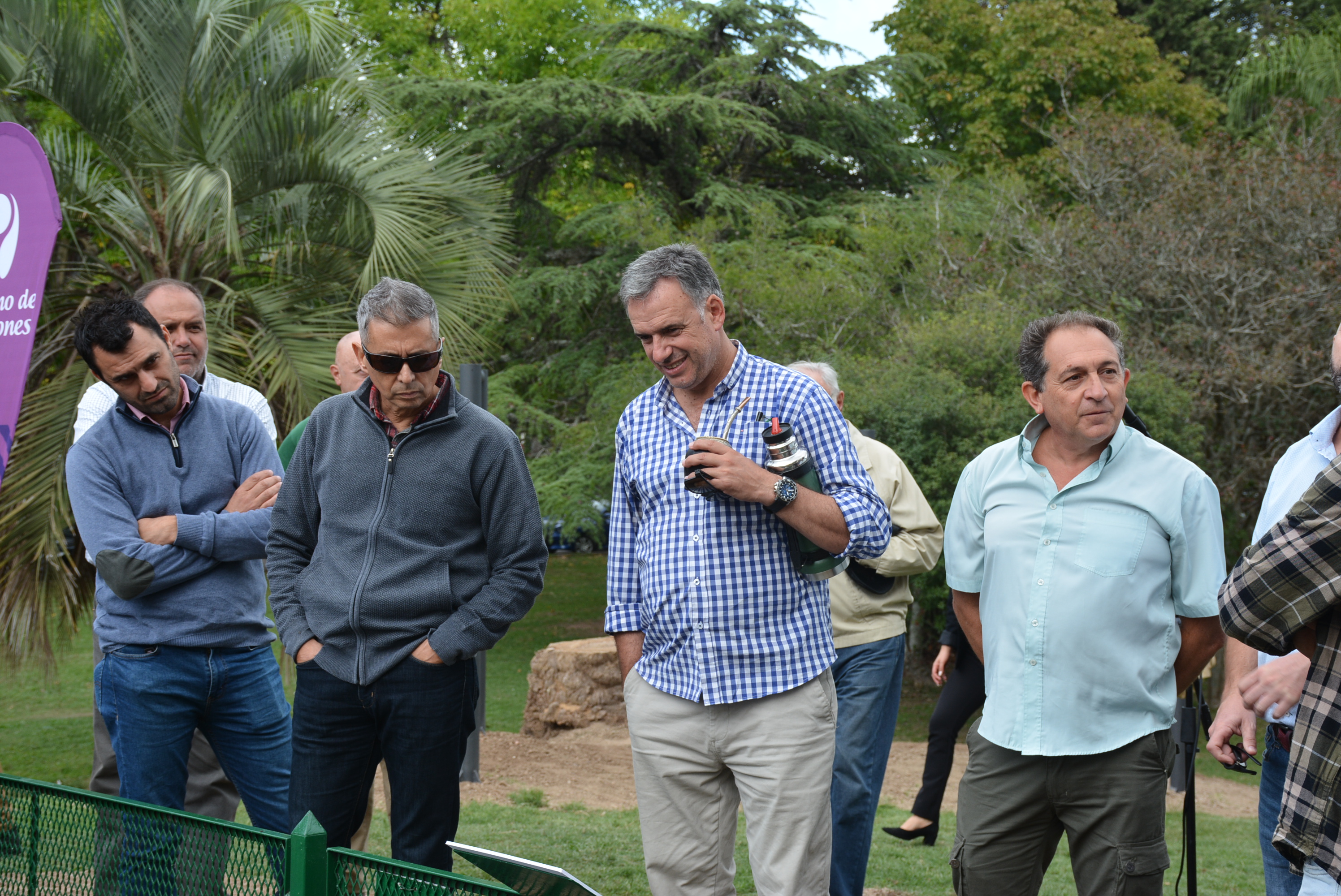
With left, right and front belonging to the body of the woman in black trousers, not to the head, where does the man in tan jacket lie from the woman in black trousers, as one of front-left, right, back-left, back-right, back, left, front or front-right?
left

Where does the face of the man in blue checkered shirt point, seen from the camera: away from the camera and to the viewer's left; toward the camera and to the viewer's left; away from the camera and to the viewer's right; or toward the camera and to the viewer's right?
toward the camera and to the viewer's left

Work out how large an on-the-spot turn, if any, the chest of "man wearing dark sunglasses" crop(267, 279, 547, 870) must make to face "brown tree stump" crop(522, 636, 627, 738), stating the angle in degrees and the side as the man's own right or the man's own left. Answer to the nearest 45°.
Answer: approximately 180°

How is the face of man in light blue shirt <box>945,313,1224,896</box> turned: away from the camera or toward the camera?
toward the camera

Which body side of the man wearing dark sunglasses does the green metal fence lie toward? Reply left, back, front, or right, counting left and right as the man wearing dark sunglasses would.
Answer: front

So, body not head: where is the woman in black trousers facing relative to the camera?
to the viewer's left

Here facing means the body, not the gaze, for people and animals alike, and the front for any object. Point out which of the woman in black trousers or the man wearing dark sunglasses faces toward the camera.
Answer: the man wearing dark sunglasses

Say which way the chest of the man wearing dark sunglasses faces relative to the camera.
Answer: toward the camera
